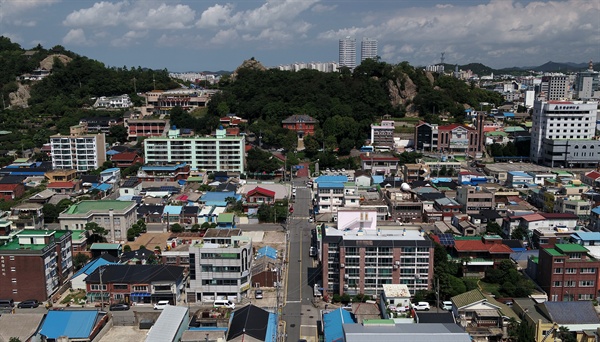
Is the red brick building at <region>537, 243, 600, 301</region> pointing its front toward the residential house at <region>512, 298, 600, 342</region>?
yes

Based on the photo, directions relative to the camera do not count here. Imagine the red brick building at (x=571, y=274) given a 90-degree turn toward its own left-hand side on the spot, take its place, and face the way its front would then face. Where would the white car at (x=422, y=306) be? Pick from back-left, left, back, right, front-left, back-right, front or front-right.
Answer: back-right

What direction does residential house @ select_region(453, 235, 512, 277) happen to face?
toward the camera

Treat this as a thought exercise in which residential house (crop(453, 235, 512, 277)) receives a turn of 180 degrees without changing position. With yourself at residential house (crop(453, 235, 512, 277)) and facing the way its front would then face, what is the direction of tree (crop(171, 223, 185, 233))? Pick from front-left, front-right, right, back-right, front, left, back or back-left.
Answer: left

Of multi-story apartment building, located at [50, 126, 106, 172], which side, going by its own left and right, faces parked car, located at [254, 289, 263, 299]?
front

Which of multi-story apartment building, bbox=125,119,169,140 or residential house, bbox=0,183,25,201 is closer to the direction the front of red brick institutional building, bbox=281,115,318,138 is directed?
the residential house

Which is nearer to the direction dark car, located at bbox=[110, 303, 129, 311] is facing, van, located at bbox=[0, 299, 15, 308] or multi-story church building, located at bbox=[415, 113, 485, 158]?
the van

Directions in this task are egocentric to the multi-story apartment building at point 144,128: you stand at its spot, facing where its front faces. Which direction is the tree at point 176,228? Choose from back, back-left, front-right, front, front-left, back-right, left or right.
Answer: front

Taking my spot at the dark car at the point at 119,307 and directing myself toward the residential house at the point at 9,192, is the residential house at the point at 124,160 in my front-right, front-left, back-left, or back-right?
front-right

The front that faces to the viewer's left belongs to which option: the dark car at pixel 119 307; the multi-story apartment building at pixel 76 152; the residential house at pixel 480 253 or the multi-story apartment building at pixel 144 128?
the dark car

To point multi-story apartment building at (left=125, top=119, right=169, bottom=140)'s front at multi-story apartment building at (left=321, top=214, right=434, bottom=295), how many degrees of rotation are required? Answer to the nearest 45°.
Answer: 0° — it already faces it

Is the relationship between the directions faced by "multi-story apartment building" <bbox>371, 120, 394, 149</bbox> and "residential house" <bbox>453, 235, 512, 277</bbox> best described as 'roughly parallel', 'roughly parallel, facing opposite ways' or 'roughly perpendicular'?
roughly parallel

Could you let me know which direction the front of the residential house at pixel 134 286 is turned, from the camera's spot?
facing the viewer

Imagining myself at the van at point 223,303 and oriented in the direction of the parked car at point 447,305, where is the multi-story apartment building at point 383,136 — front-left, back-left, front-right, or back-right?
front-left

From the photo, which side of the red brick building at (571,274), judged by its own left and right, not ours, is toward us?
front

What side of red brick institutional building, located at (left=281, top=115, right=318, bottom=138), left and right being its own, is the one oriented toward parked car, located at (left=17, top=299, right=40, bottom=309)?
front

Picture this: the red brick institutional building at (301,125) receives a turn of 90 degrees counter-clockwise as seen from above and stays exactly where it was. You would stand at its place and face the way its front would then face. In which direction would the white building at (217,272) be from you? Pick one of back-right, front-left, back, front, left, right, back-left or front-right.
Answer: right
